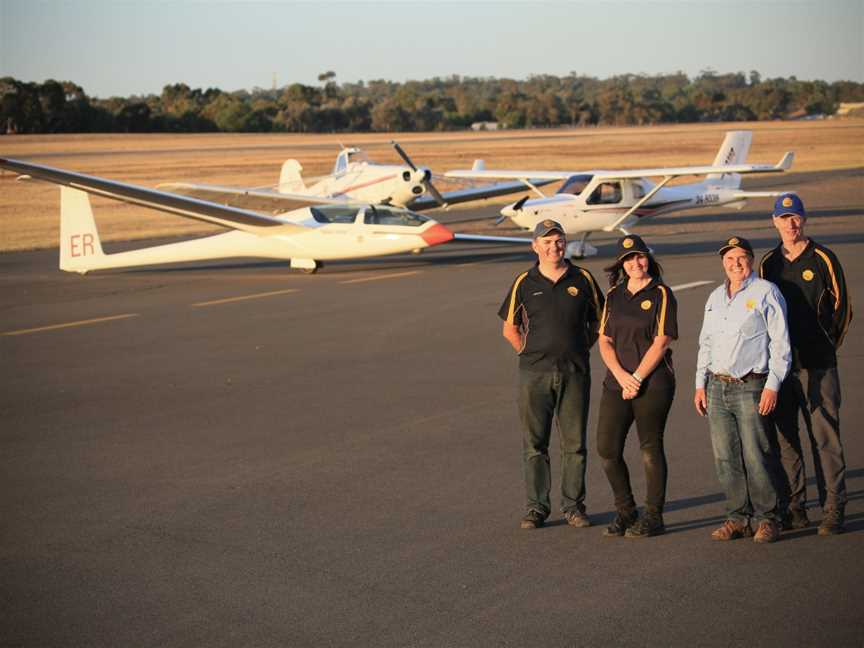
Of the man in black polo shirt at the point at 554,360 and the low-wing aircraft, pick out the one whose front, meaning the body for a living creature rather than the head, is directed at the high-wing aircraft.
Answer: the low-wing aircraft

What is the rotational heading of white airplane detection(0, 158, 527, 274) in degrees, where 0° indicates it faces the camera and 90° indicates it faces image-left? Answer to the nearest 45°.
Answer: approximately 315°

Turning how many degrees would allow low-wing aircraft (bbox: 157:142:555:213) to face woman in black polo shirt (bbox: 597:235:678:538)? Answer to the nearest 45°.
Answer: approximately 45° to its right

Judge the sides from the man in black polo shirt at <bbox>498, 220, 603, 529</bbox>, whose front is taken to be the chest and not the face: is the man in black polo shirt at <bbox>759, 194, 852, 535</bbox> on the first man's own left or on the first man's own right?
on the first man's own left

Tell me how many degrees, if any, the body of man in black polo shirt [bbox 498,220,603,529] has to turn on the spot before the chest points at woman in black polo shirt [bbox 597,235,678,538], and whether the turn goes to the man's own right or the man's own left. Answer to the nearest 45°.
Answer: approximately 45° to the man's own left

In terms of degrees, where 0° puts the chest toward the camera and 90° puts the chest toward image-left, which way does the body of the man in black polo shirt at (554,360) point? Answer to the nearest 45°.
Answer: approximately 0°
